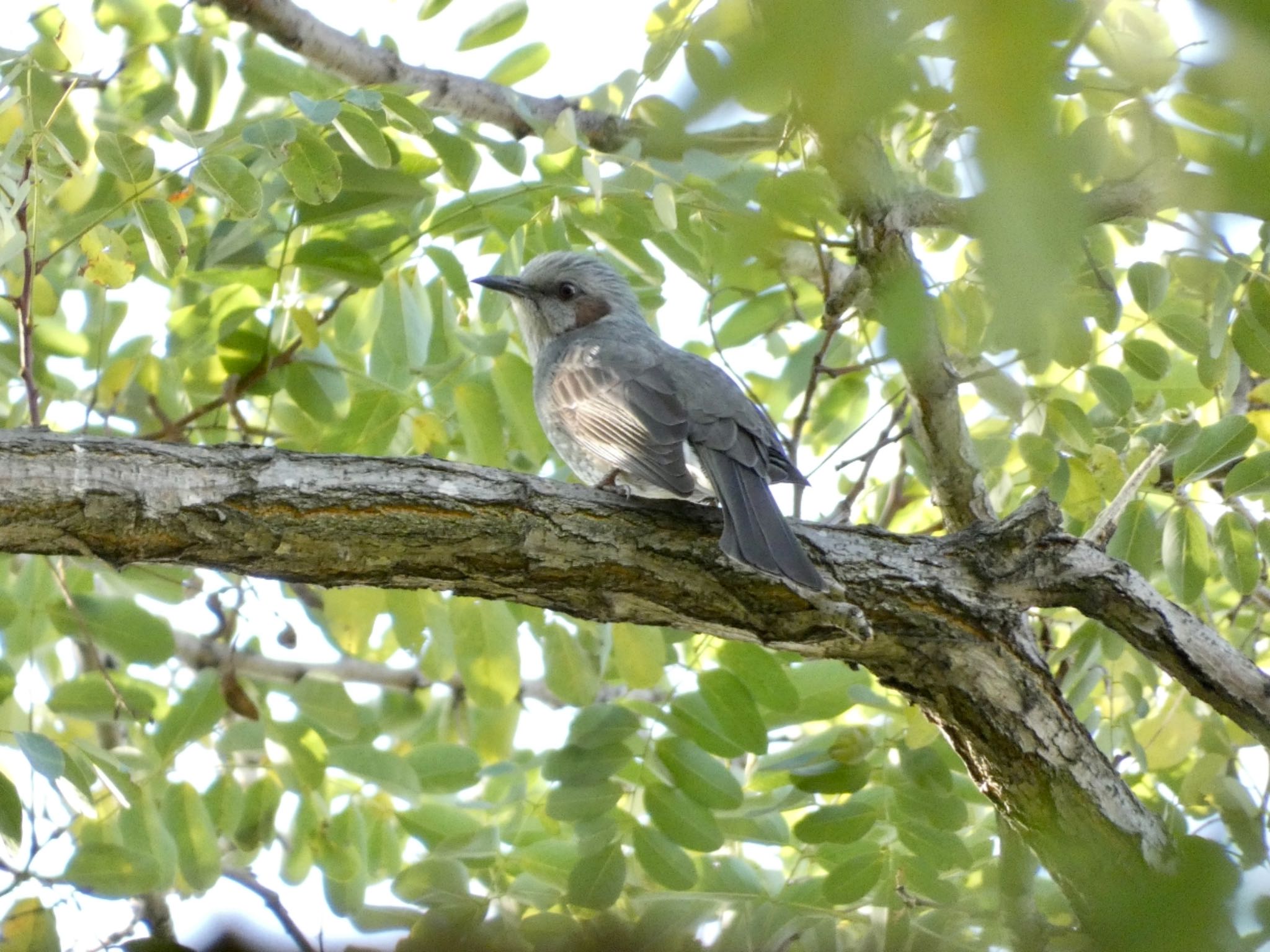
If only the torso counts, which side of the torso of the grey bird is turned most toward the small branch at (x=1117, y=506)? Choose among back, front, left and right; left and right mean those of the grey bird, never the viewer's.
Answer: back

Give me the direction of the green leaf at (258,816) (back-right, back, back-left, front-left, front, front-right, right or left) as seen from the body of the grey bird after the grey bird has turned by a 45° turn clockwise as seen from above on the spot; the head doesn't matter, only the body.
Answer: left

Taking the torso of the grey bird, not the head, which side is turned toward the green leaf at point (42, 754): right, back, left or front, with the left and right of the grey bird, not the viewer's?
left

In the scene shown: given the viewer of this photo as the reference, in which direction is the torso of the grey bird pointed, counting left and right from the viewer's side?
facing away from the viewer and to the left of the viewer

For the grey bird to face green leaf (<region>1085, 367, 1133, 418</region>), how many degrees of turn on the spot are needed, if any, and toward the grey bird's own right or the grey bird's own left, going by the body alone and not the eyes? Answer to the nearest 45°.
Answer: approximately 135° to the grey bird's own right

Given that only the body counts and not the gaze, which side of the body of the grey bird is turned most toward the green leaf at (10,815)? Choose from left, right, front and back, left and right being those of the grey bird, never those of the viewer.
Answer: left

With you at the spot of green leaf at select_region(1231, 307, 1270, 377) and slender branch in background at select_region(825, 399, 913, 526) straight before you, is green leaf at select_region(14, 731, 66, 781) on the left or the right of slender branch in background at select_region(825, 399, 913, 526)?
left
